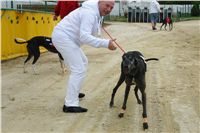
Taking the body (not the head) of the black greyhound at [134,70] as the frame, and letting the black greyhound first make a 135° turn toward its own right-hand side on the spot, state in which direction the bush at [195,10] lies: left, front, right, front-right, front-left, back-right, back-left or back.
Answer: front-right

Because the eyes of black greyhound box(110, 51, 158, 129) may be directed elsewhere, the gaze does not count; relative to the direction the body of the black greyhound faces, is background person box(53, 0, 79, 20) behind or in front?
behind

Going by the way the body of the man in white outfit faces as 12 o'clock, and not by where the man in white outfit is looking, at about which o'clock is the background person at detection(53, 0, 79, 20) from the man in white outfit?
The background person is roughly at 9 o'clock from the man in white outfit.

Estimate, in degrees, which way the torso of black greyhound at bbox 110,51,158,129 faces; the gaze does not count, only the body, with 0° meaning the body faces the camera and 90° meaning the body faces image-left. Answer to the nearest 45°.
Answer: approximately 0°

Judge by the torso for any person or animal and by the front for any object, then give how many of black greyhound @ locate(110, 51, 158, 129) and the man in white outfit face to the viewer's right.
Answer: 1

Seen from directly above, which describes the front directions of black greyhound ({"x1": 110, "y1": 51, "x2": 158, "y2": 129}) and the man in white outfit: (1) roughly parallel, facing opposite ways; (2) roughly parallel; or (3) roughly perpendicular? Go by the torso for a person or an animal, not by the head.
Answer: roughly perpendicular

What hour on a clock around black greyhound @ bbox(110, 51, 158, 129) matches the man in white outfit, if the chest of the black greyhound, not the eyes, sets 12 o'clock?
The man in white outfit is roughly at 4 o'clock from the black greyhound.

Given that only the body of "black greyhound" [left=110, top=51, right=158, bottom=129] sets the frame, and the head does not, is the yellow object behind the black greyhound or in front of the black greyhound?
behind

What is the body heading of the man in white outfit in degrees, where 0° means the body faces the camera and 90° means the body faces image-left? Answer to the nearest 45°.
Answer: approximately 270°
